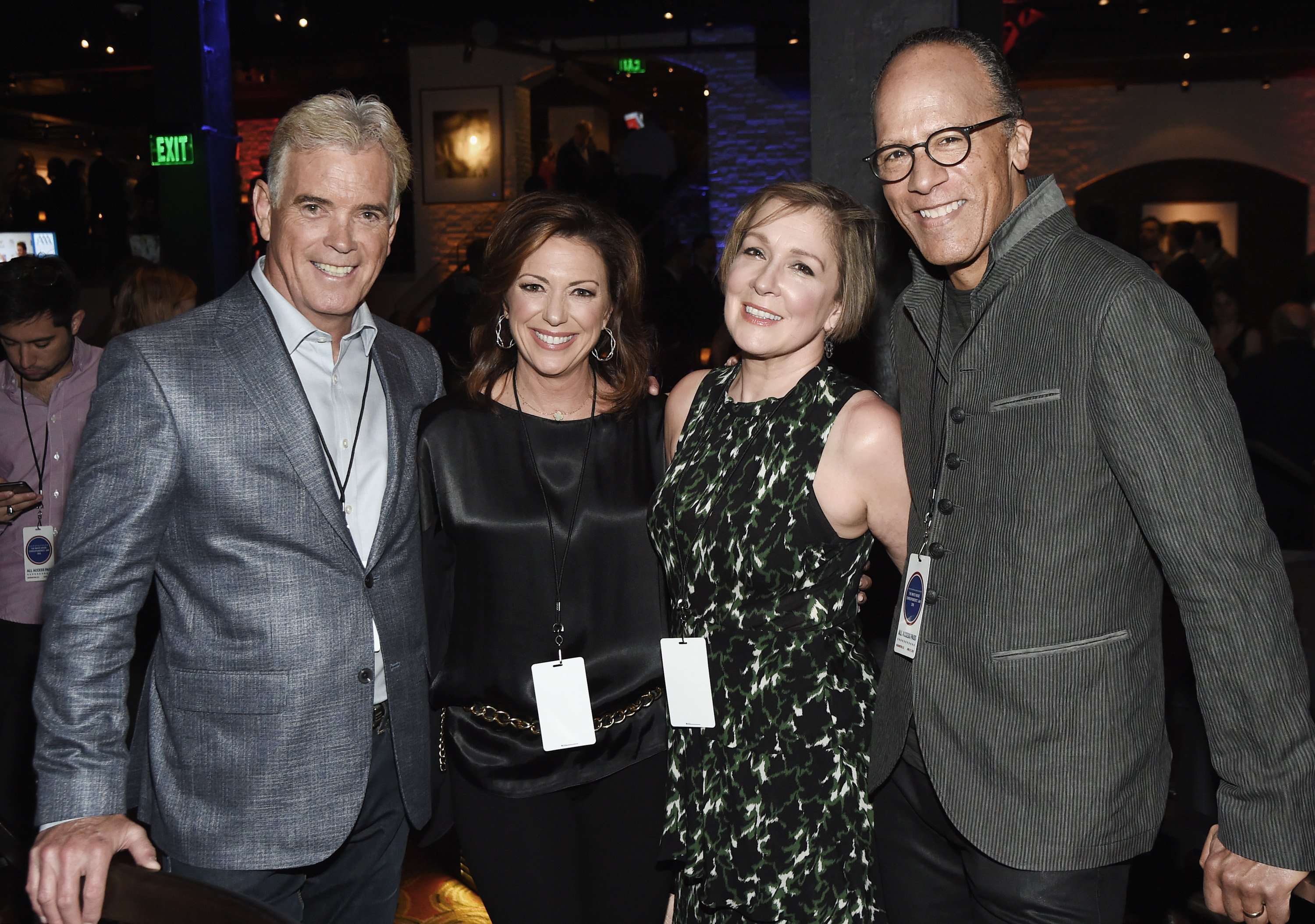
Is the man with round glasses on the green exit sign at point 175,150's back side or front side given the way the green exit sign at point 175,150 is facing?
on the front side

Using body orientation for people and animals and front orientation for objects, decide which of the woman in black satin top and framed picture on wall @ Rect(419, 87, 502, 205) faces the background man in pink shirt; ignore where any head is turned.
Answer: the framed picture on wall

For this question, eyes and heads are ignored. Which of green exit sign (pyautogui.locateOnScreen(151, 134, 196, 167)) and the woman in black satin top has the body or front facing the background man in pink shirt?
the green exit sign

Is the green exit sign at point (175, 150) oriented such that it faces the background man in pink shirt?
yes

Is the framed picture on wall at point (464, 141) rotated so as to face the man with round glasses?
yes

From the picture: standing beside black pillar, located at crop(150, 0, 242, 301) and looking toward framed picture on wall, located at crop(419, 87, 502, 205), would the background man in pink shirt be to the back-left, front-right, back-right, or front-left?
back-right

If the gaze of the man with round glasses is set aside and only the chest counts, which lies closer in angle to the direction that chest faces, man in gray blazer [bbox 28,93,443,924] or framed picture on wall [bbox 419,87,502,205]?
the man in gray blazer

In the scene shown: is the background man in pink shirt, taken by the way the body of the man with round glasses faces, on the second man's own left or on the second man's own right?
on the second man's own right

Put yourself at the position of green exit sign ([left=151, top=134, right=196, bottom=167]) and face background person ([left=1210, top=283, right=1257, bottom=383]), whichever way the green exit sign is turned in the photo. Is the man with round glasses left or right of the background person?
right

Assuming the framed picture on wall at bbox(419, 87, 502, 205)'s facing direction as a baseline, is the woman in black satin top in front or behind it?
in front

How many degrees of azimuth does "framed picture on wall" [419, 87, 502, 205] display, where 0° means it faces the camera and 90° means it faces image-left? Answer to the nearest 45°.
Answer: approximately 0°
